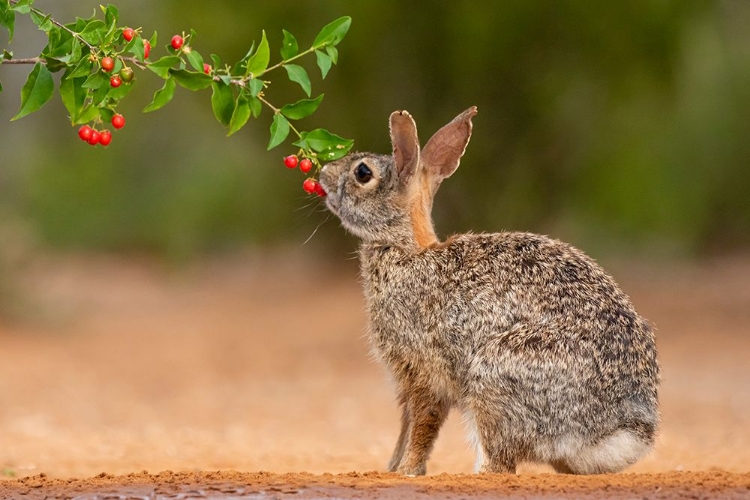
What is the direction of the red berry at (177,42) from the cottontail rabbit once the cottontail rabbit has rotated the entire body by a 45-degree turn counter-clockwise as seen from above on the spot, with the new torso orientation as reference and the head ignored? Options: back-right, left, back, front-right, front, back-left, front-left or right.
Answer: front

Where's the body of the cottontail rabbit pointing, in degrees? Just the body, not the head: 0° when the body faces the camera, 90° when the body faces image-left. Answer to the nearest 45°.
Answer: approximately 90°
